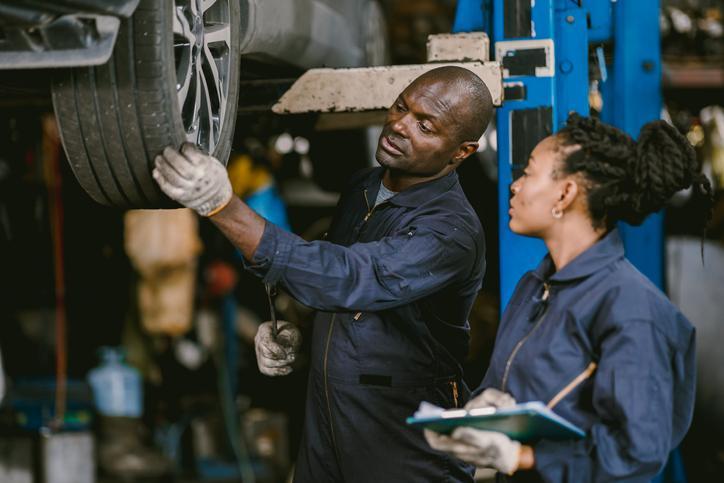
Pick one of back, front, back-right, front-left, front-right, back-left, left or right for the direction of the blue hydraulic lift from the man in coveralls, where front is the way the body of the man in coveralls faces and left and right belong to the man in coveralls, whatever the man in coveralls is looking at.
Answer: back

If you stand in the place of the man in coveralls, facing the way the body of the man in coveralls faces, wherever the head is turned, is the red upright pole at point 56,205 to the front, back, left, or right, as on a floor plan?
right

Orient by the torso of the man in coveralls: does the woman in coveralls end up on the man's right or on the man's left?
on the man's left

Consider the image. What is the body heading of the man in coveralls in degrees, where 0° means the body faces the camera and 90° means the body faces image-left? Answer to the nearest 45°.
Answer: approximately 45°

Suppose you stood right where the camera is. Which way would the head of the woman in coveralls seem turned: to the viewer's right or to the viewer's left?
to the viewer's left

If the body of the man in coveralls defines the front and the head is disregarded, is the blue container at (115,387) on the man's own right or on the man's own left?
on the man's own right
